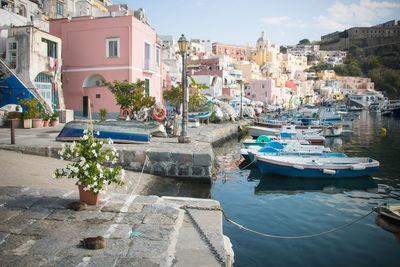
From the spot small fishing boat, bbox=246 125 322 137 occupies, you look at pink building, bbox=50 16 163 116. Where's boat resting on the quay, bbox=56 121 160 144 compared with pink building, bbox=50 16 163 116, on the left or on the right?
left

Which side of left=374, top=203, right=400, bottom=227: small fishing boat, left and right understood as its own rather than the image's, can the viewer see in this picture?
left
